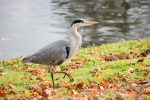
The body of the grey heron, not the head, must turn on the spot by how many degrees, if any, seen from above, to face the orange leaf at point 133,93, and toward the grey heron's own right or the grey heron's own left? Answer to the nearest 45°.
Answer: approximately 45° to the grey heron's own right

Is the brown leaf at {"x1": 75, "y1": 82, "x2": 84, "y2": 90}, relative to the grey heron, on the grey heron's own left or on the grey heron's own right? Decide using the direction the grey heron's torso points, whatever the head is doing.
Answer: on the grey heron's own right

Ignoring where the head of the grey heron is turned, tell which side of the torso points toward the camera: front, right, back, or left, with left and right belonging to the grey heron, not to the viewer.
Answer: right

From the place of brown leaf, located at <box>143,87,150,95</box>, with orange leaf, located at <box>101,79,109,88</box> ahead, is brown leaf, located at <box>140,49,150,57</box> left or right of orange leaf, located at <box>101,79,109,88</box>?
right

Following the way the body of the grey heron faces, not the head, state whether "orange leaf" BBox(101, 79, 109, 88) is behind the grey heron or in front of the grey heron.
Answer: in front

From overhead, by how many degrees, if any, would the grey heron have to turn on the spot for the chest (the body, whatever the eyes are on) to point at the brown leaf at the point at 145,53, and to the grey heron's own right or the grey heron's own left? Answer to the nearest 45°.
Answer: approximately 45° to the grey heron's own left

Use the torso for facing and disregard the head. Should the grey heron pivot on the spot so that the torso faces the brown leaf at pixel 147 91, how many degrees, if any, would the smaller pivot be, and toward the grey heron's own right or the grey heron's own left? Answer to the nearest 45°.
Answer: approximately 45° to the grey heron's own right
